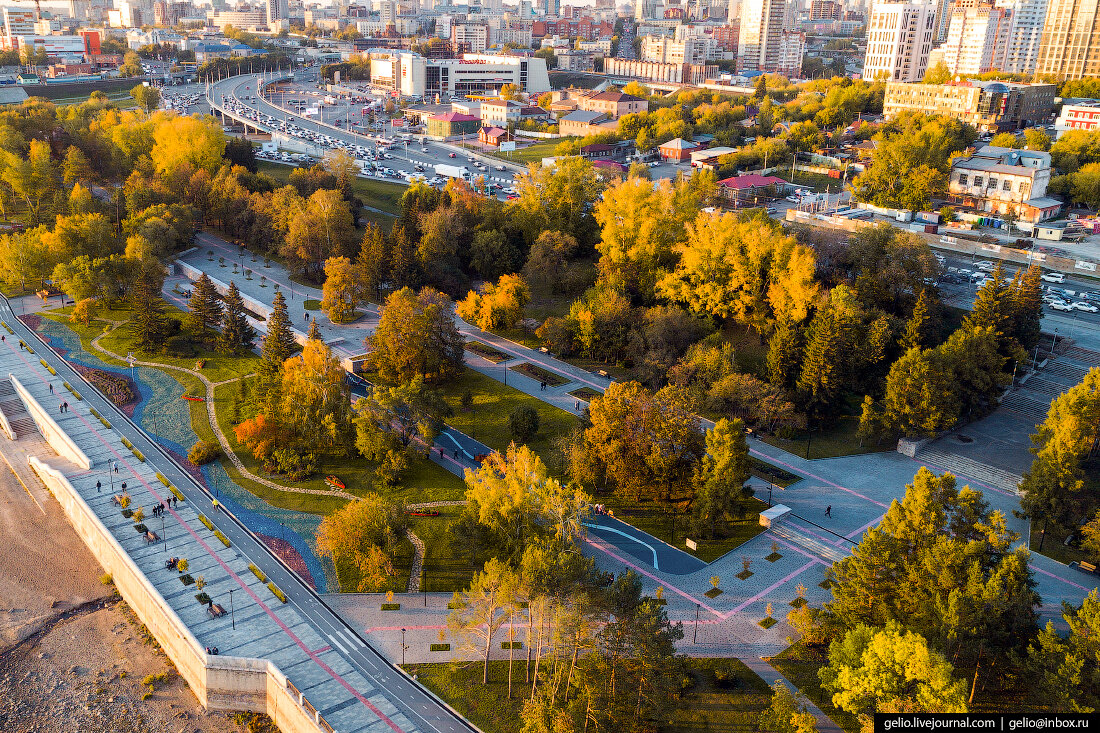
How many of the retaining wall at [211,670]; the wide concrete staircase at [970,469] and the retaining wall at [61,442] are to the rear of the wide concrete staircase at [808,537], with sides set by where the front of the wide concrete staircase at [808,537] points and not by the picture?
1

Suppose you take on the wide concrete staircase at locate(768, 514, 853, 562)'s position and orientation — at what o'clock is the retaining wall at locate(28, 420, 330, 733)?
The retaining wall is roughly at 12 o'clock from the wide concrete staircase.

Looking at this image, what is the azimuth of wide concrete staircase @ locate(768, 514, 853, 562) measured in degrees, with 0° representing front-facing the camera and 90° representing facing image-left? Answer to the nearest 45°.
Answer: approximately 45°

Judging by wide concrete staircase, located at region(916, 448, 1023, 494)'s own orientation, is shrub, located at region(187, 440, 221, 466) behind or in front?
in front

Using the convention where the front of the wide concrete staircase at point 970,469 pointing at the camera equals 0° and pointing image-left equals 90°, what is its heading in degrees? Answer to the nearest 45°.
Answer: approximately 45°

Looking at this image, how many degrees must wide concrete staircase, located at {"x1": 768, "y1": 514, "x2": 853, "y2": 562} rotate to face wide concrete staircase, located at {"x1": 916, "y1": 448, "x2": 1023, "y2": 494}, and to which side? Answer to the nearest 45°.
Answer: approximately 180°

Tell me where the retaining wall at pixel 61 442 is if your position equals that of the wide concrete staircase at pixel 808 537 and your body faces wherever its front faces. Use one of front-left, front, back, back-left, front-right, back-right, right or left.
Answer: front-right
